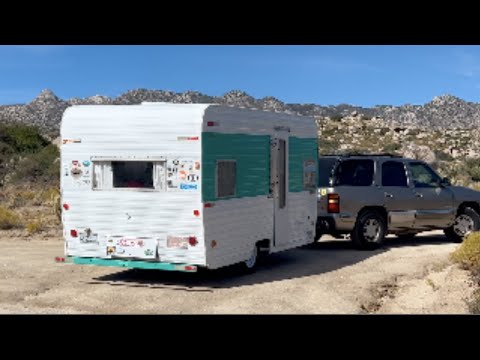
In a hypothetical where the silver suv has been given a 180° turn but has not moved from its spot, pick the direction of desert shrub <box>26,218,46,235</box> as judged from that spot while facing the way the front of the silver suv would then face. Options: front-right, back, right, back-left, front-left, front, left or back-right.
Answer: front-right

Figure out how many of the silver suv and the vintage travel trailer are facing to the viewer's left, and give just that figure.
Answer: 0

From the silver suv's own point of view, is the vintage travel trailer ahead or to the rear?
to the rear

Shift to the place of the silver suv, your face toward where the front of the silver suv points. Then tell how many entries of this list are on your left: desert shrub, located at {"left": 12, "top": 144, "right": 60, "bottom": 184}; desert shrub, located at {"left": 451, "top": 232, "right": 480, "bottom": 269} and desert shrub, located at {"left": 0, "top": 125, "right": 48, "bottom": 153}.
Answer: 2

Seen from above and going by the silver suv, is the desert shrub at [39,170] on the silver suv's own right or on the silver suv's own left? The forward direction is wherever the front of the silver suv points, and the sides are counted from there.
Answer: on the silver suv's own left

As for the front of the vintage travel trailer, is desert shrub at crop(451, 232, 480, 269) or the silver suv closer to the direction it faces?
the silver suv

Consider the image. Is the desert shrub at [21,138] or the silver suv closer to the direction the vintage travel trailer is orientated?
the silver suv

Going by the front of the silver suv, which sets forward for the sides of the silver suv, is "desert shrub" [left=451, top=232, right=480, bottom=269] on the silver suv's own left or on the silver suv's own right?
on the silver suv's own right

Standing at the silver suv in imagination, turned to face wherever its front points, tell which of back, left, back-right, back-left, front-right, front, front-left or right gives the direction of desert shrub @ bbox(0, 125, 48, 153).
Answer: left

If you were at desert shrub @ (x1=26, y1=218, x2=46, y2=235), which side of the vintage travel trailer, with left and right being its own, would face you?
left

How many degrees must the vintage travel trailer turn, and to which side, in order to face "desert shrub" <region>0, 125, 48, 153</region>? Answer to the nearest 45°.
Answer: approximately 45° to its left

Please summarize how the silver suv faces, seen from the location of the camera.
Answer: facing away from the viewer and to the right of the viewer

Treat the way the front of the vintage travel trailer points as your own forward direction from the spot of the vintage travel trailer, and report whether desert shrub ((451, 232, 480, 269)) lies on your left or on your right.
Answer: on your right

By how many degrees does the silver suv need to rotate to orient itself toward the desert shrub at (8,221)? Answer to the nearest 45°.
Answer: approximately 135° to its left

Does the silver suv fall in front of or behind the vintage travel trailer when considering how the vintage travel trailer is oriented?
in front

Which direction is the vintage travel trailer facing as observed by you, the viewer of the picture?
facing away from the viewer and to the right of the viewer

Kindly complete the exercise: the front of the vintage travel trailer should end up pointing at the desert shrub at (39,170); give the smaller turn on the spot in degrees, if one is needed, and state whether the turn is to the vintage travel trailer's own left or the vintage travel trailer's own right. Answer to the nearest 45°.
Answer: approximately 45° to the vintage travel trailer's own left
